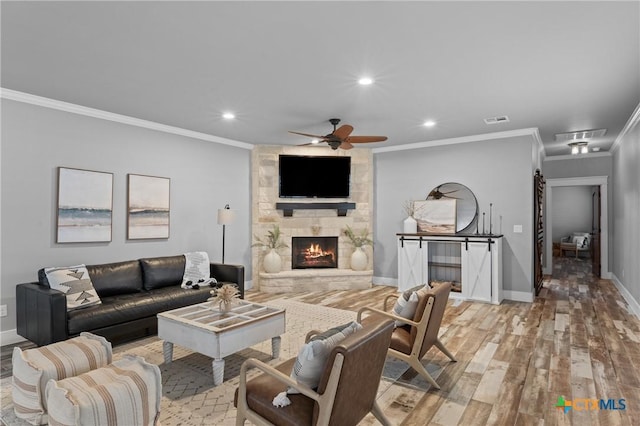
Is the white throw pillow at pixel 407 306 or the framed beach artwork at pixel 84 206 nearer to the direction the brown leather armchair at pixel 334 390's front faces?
the framed beach artwork

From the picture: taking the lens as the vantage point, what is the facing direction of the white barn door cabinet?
facing the viewer and to the left of the viewer

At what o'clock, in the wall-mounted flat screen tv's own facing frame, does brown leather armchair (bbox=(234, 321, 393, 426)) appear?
The brown leather armchair is roughly at 12 o'clock from the wall-mounted flat screen tv.

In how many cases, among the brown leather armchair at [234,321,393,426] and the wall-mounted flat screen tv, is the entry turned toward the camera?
1

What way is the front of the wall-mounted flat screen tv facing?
toward the camera

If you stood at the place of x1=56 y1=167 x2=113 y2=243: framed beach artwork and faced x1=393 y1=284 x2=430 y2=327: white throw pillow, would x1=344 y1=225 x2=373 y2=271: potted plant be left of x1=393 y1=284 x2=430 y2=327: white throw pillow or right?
left

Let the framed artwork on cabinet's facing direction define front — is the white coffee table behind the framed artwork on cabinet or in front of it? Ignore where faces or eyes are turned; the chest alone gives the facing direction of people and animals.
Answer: in front

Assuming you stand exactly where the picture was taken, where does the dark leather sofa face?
facing the viewer and to the right of the viewer

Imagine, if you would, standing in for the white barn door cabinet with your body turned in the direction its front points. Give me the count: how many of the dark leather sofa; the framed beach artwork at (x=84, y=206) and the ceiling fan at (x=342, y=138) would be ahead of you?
3

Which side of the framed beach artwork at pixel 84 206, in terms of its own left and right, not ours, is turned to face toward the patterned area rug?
front

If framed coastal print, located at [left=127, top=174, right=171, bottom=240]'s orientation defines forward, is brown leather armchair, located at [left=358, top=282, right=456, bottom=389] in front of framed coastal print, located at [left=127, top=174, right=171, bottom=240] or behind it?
in front

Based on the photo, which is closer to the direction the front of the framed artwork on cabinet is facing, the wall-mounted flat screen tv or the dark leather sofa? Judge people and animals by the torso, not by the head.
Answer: the dark leather sofa

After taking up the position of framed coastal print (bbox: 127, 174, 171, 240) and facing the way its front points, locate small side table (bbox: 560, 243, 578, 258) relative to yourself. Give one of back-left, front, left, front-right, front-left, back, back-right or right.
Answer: front-left
